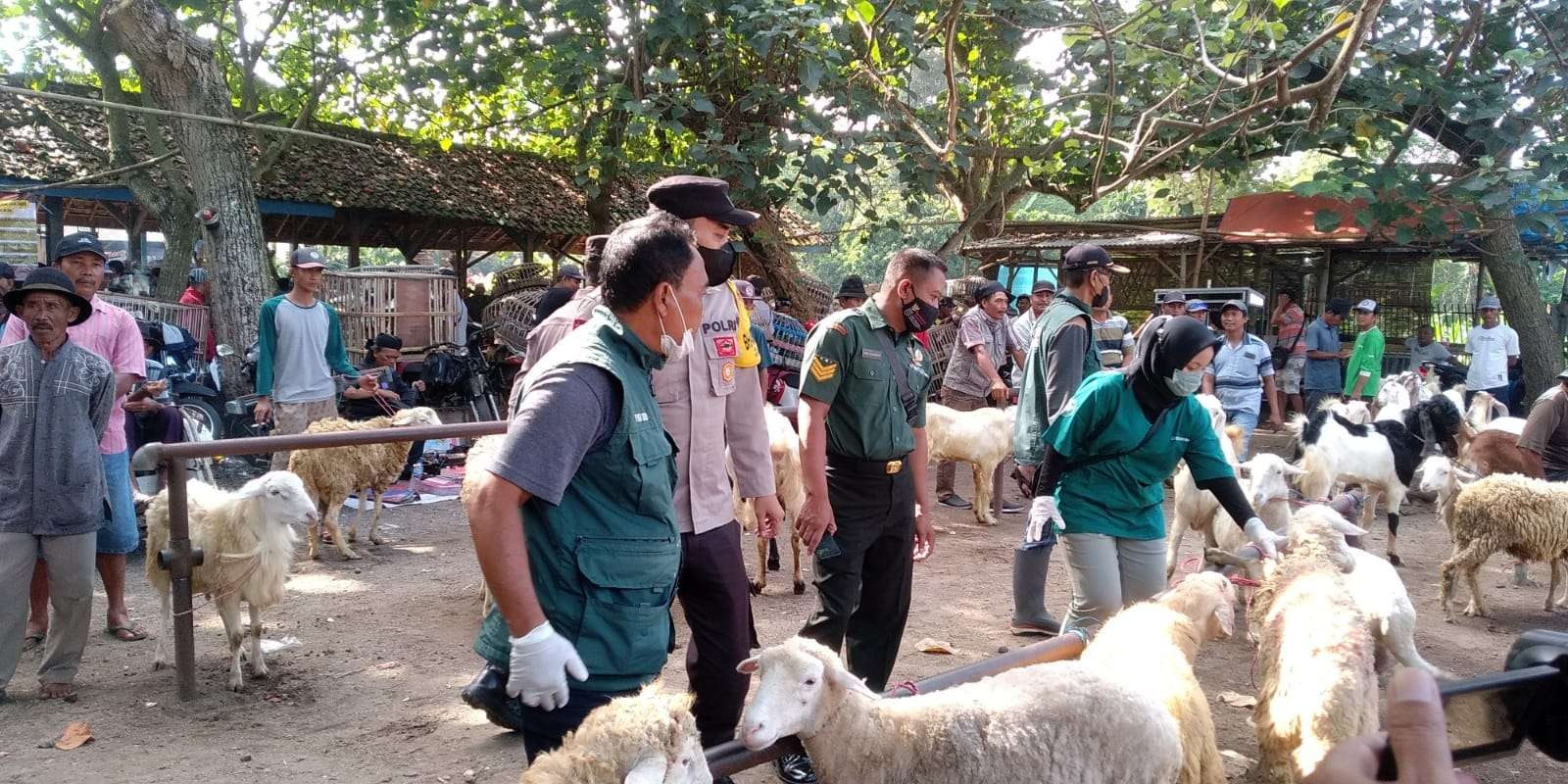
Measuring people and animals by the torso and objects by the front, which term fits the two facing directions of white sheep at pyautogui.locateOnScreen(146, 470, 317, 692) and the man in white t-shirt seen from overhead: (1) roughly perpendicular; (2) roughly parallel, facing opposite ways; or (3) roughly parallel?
roughly perpendicular

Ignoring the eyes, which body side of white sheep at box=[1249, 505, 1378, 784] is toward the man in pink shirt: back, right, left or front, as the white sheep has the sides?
left

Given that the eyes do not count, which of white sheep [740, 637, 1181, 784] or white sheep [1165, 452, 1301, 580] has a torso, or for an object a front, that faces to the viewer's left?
white sheep [740, 637, 1181, 784]

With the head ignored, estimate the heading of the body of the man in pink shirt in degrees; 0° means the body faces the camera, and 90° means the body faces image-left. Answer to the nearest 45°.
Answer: approximately 0°

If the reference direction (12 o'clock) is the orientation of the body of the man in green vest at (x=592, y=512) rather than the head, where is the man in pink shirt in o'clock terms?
The man in pink shirt is roughly at 8 o'clock from the man in green vest.
